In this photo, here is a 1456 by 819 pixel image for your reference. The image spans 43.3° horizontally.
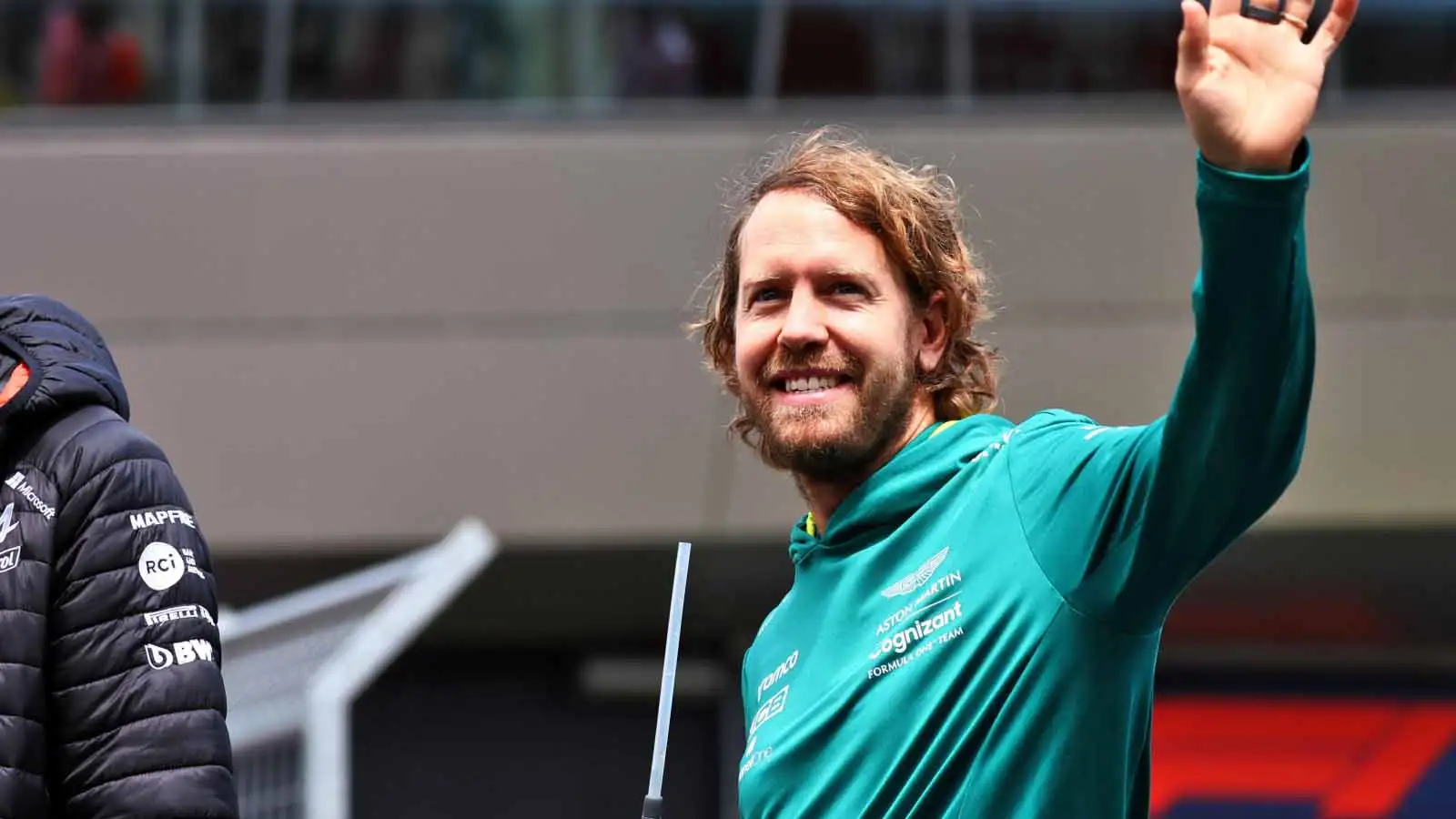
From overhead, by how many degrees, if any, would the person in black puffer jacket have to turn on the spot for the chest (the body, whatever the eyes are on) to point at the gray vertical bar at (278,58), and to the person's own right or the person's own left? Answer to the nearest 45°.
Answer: approximately 135° to the person's own right

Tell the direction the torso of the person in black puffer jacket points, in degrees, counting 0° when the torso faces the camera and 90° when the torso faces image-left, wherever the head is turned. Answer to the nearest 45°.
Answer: approximately 45°

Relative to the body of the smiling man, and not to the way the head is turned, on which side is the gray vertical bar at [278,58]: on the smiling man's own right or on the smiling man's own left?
on the smiling man's own right

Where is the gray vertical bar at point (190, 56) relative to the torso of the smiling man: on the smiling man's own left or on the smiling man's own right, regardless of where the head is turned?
on the smiling man's own right

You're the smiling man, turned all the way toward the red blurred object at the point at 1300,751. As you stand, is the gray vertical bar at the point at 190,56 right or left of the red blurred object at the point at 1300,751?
left

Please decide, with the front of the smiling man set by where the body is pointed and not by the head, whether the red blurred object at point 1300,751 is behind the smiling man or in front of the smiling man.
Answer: behind

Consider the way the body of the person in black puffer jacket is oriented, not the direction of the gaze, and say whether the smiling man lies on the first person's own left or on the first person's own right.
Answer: on the first person's own left
